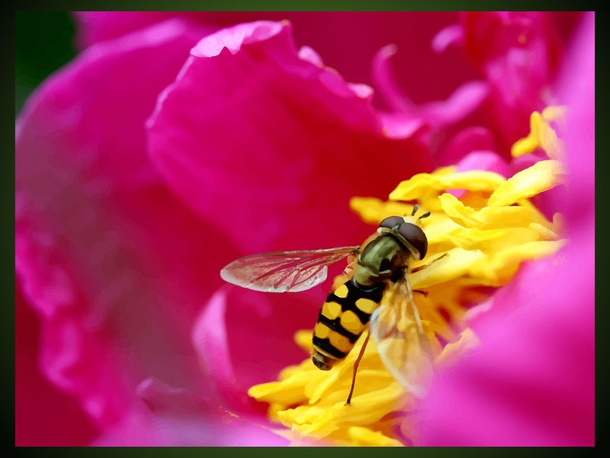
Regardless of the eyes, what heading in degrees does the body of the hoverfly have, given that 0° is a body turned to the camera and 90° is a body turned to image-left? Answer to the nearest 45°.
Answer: approximately 225°
